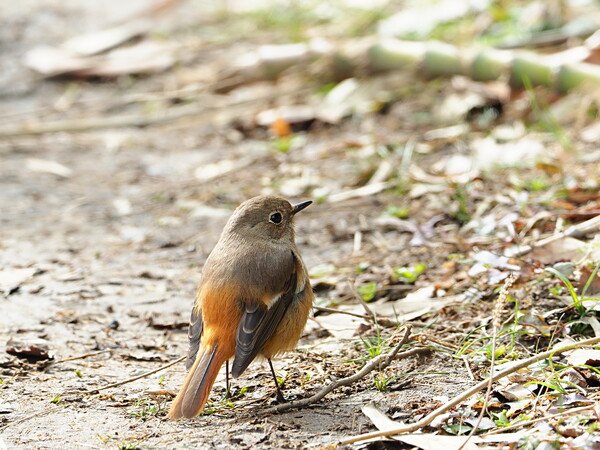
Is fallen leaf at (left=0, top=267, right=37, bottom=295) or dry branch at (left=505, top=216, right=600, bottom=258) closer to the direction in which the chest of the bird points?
the dry branch

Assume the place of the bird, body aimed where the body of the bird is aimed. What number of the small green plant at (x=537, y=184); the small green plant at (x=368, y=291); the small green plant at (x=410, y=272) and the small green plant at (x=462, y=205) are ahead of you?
4

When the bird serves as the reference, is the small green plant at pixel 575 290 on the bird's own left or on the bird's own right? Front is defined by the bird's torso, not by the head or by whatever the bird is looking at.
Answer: on the bird's own right

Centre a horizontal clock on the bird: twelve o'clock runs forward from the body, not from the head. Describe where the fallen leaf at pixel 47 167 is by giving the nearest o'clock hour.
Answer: The fallen leaf is roughly at 10 o'clock from the bird.

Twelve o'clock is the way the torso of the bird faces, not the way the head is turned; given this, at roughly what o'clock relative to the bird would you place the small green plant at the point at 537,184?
The small green plant is roughly at 12 o'clock from the bird.

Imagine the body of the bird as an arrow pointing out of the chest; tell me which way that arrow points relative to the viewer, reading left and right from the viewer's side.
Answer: facing away from the viewer and to the right of the viewer

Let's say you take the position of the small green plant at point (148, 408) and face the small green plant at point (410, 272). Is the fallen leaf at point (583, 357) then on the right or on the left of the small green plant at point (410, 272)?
right

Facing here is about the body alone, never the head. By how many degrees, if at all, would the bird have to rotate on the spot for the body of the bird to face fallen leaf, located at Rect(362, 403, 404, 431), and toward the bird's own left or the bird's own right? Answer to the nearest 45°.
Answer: approximately 90° to the bird's own right

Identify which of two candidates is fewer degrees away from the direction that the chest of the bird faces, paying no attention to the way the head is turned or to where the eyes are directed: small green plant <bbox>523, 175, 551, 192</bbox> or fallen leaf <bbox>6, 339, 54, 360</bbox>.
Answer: the small green plant

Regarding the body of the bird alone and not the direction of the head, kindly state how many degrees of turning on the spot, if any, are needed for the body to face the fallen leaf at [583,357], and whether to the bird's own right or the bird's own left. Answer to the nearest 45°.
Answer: approximately 90° to the bird's own right

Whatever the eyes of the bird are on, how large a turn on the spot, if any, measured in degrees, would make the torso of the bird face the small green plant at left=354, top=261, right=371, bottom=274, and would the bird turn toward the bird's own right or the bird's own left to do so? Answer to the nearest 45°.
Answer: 0° — it already faces it

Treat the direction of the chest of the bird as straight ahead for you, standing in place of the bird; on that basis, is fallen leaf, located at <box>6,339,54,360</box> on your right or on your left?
on your left
